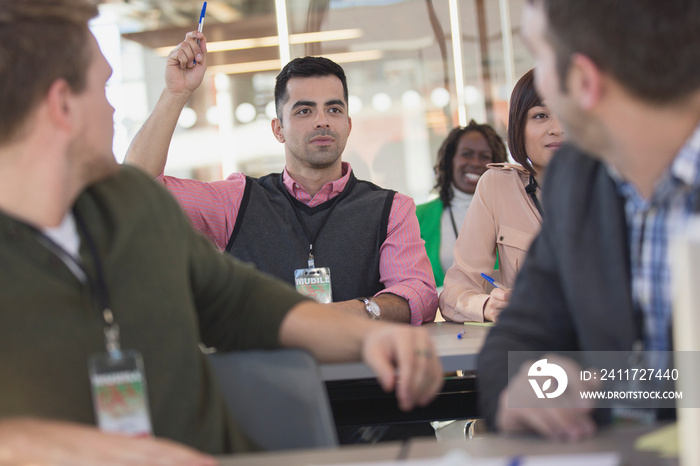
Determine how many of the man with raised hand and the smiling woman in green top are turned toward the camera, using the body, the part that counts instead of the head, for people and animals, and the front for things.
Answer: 2

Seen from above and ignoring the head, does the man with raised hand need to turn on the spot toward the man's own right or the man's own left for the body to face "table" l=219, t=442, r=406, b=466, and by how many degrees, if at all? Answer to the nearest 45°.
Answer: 0° — they already face it

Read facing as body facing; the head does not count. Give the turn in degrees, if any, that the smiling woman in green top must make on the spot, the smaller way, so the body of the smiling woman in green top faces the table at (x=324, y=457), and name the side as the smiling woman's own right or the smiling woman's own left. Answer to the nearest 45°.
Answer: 0° — they already face it

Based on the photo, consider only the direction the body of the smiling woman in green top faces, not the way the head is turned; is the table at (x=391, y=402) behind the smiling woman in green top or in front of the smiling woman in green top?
in front

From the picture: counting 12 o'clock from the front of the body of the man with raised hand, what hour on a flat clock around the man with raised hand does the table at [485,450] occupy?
The table is roughly at 12 o'clock from the man with raised hand.

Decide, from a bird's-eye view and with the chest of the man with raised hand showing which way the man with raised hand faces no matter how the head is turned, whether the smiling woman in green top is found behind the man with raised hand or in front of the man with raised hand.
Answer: behind

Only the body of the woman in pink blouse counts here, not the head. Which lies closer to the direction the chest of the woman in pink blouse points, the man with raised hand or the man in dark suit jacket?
the man in dark suit jacket

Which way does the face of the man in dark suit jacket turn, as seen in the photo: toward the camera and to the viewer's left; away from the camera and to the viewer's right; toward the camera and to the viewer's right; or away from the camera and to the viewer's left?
away from the camera and to the viewer's left
